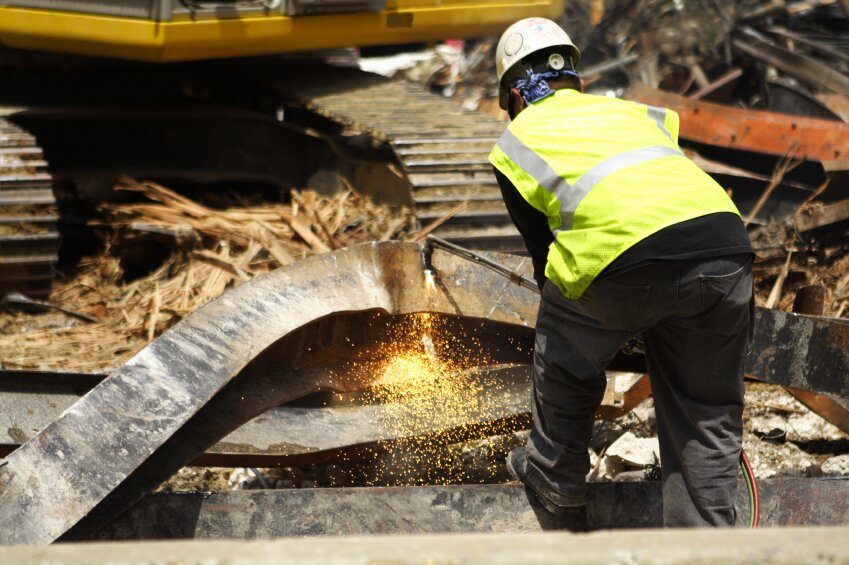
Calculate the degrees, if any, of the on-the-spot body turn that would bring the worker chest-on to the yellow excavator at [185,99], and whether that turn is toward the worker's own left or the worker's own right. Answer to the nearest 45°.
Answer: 0° — they already face it

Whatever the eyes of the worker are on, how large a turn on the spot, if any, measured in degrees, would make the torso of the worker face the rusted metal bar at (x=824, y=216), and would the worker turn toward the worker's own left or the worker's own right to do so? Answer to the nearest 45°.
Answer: approximately 45° to the worker's own right

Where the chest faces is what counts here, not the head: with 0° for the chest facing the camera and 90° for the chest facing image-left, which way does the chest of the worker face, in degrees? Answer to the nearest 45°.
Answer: approximately 135°

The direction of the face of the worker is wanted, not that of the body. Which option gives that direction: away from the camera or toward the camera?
away from the camera

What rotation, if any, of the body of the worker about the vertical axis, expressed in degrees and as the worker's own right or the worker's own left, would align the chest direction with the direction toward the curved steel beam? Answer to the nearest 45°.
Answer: approximately 45° to the worker's own left

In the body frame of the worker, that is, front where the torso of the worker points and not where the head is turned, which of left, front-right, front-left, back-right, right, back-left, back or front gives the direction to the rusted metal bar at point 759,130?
front-right

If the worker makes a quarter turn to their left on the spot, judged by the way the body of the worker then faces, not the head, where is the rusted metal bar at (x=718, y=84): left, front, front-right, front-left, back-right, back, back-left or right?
back-right

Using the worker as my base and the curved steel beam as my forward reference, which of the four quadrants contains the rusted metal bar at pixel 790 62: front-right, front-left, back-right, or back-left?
back-right

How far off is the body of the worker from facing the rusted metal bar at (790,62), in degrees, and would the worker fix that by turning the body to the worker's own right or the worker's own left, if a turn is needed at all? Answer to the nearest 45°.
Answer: approximately 45° to the worker's own right

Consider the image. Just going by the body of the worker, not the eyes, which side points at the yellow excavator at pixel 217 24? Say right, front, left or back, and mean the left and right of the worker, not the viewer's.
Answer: front

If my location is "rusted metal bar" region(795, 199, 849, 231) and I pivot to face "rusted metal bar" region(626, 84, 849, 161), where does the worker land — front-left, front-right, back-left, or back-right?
back-left
